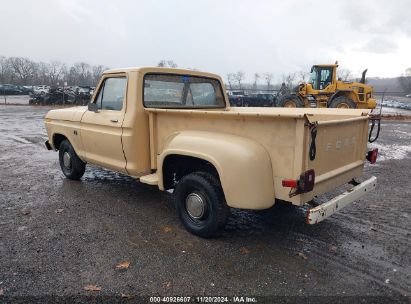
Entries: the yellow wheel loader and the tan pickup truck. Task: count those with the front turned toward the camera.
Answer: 0

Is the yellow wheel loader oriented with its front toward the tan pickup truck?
no

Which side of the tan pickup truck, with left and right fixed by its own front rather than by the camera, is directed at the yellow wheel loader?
right

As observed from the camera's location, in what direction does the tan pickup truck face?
facing away from the viewer and to the left of the viewer

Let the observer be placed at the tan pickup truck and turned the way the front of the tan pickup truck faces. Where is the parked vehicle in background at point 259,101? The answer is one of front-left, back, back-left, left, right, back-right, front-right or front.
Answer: front-right
